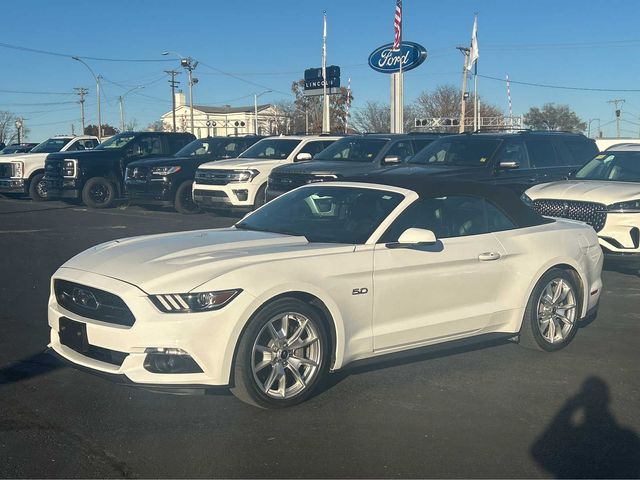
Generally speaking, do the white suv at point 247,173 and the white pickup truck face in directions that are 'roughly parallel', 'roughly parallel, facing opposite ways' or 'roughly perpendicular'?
roughly parallel

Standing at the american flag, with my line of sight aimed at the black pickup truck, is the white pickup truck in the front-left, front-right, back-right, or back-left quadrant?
front-right

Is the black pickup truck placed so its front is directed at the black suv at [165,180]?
no

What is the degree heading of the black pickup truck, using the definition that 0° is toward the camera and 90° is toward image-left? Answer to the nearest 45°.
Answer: approximately 45°

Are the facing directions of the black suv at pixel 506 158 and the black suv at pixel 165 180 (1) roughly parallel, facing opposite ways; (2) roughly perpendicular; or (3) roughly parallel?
roughly parallel

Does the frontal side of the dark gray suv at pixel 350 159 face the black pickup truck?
no

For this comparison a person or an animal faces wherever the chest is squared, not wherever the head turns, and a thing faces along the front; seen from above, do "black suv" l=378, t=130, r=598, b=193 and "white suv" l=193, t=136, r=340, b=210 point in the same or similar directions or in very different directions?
same or similar directions

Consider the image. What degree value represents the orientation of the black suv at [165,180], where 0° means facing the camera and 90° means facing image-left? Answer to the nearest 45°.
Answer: approximately 45°

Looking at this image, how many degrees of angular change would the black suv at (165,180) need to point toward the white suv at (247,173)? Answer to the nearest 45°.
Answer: approximately 90° to its left

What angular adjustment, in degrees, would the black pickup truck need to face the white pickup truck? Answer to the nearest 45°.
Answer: approximately 90° to its right

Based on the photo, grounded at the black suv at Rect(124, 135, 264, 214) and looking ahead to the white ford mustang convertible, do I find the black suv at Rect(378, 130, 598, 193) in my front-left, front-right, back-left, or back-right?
front-left

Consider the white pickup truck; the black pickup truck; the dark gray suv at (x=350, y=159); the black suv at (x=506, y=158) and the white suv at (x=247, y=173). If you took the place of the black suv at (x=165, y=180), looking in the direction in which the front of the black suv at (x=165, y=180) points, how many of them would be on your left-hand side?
3

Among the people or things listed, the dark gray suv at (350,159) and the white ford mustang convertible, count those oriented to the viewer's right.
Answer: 0

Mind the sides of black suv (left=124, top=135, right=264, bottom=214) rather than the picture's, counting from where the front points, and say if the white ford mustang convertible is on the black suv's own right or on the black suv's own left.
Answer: on the black suv's own left

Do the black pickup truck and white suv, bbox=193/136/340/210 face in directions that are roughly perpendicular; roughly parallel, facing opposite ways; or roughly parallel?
roughly parallel
